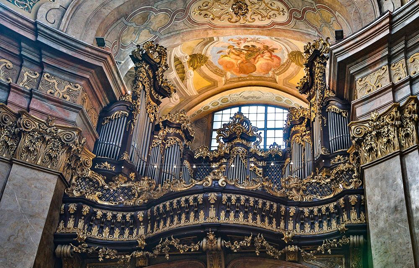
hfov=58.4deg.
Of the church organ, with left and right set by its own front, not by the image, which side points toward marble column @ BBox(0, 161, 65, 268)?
right

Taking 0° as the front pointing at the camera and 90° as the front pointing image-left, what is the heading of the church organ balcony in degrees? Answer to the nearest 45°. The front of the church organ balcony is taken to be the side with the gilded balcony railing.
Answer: approximately 0°

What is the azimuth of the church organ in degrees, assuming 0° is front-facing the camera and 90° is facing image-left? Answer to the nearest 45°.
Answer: approximately 0°
